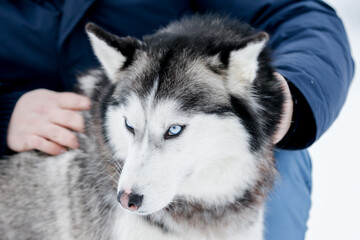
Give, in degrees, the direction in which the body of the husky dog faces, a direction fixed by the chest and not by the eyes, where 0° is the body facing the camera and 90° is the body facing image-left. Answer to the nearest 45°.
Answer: approximately 315°
